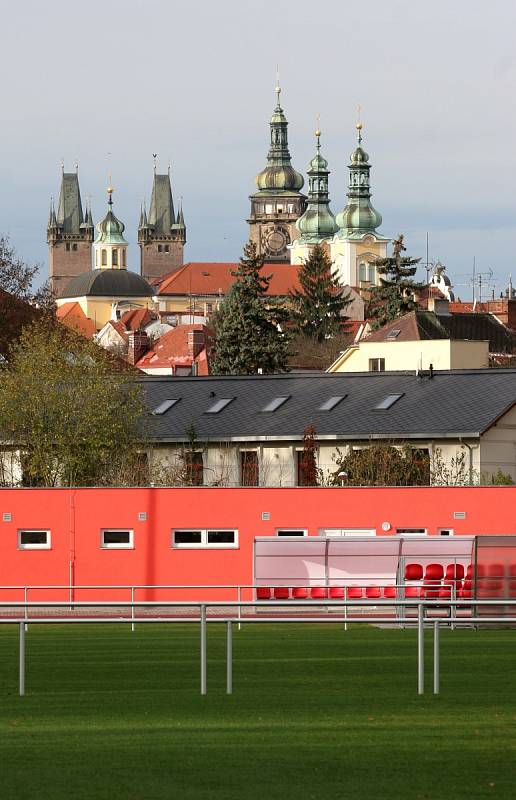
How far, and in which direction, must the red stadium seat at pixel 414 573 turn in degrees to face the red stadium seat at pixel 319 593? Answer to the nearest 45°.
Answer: approximately 135° to its right

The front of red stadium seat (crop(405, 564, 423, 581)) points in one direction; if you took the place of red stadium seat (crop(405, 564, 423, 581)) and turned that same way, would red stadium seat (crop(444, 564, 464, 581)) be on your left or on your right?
on your left

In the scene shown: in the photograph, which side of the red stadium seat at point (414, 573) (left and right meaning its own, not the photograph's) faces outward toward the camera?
front
